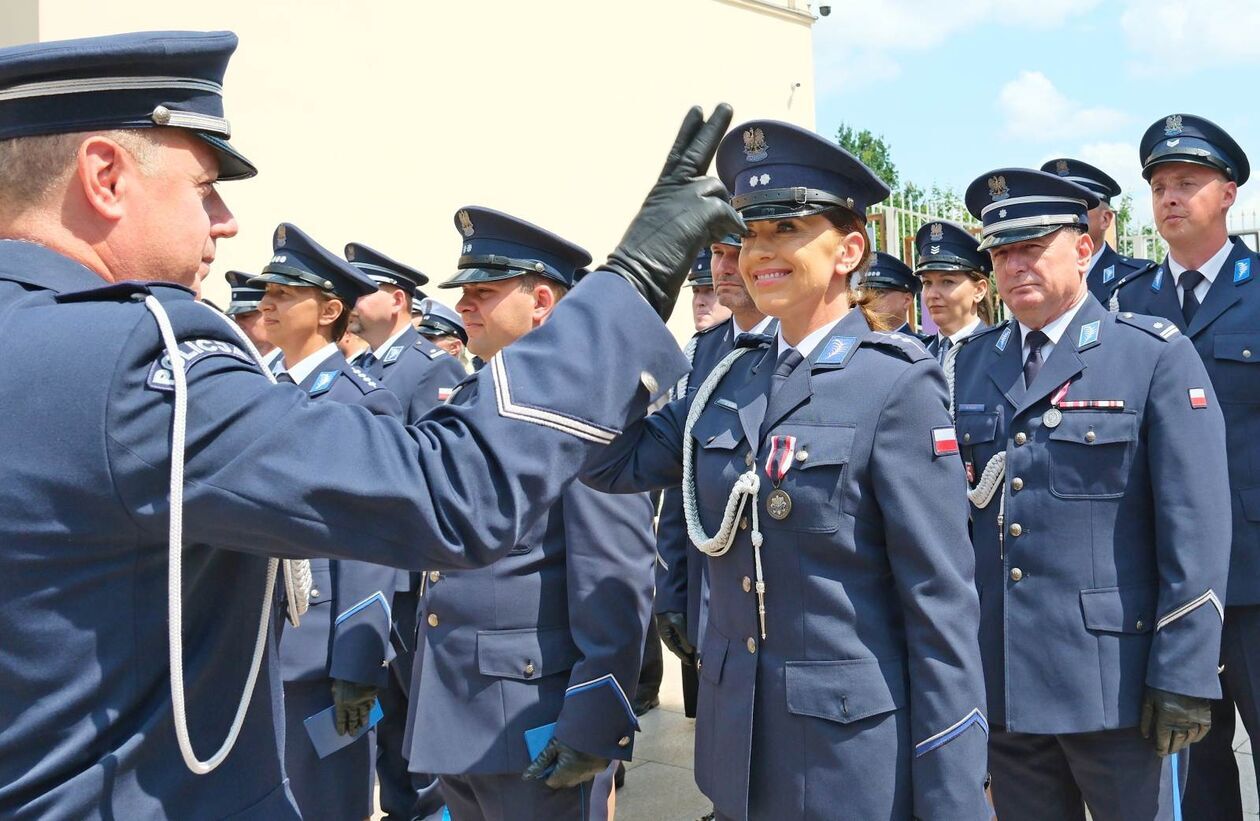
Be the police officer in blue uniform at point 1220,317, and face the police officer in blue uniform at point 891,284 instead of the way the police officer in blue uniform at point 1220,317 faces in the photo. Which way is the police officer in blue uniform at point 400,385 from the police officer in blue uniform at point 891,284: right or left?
left

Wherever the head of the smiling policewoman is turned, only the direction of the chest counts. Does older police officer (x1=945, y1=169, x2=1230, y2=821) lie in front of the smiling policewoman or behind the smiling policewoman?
behind

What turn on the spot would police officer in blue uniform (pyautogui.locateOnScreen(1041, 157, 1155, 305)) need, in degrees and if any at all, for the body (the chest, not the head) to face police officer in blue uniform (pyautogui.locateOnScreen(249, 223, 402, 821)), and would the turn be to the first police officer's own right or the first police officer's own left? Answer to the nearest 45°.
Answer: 0° — they already face them

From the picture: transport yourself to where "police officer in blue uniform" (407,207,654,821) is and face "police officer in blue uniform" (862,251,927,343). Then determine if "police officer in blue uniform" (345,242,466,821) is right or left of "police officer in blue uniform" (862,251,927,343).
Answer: left
